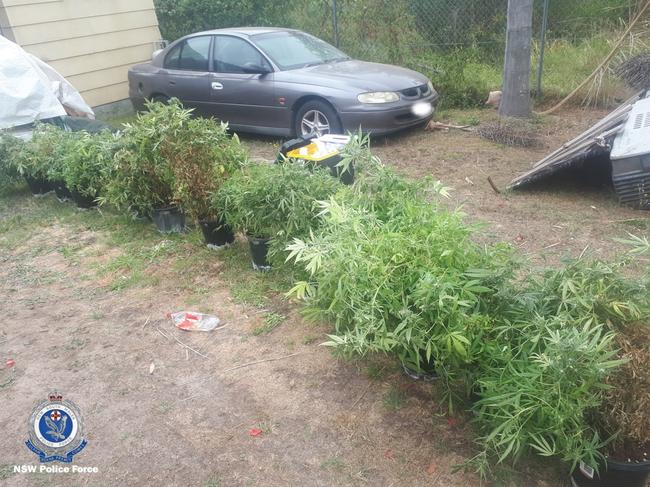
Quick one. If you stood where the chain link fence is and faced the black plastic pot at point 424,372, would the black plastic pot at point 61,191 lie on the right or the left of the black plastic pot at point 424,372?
right

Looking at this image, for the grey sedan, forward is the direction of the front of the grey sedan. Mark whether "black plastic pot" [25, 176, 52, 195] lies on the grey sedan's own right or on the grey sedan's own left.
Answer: on the grey sedan's own right

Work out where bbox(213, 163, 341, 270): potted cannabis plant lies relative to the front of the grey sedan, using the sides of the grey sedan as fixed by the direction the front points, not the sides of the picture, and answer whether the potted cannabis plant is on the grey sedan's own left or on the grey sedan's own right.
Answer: on the grey sedan's own right

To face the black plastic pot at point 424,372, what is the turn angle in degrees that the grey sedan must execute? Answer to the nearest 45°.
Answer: approximately 45° to its right

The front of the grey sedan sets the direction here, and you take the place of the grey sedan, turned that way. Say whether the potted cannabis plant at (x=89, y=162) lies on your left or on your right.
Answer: on your right

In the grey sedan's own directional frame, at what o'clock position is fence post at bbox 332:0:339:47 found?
The fence post is roughly at 8 o'clock from the grey sedan.

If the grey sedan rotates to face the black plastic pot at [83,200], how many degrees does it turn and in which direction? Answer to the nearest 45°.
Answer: approximately 90° to its right

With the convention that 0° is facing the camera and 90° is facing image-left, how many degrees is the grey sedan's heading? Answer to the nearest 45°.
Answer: approximately 315°

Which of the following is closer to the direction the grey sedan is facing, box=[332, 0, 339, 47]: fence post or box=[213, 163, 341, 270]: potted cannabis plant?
the potted cannabis plant

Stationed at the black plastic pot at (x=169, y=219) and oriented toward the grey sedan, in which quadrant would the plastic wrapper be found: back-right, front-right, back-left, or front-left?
back-right

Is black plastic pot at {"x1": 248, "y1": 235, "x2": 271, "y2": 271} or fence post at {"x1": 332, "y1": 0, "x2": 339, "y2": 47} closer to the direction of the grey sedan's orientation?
the black plastic pot

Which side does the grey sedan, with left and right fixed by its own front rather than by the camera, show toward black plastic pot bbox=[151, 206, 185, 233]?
right
